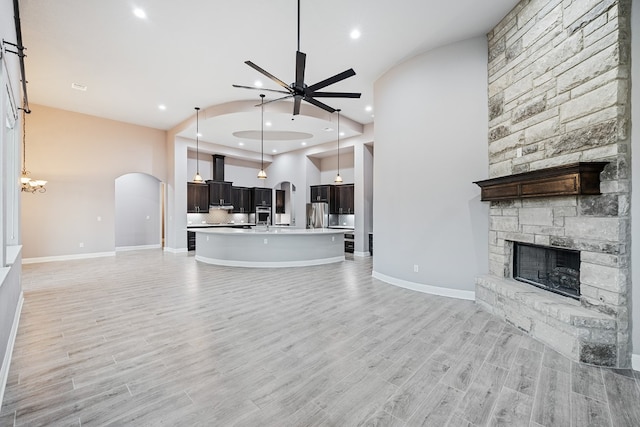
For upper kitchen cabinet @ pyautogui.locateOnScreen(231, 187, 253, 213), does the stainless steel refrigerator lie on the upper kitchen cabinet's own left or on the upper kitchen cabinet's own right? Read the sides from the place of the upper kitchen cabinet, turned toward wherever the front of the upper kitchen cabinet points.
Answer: on the upper kitchen cabinet's own left

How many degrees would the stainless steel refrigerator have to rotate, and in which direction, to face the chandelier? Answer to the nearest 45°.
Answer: approximately 45° to its right

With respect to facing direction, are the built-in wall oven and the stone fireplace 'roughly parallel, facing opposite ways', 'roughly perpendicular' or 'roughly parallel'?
roughly perpendicular

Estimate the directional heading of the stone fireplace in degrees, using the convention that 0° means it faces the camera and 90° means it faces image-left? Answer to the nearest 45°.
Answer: approximately 45°

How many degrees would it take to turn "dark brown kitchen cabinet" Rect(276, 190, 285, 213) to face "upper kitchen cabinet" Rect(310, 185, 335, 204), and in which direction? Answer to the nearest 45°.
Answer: approximately 45° to its left

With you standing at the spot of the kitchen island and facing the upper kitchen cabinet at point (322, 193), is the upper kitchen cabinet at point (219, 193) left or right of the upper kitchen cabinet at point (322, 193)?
left

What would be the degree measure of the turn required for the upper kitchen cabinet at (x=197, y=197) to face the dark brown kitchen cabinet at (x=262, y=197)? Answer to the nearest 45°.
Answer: approximately 90° to its left

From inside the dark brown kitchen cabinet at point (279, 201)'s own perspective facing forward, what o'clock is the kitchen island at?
The kitchen island is roughly at 12 o'clock from the dark brown kitchen cabinet.

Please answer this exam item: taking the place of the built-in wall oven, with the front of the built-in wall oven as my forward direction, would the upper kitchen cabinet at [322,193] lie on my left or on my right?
on my left
